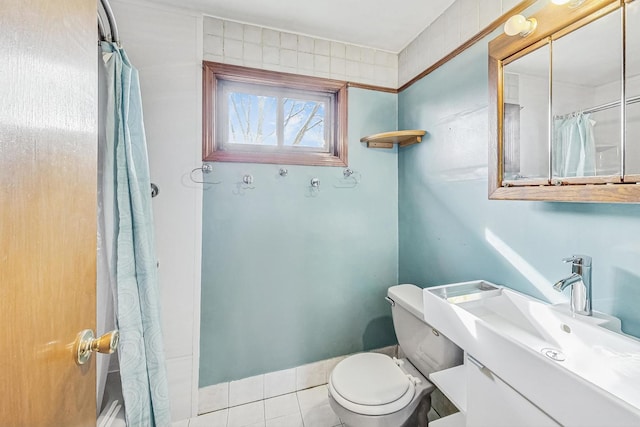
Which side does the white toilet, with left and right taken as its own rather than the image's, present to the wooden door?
front

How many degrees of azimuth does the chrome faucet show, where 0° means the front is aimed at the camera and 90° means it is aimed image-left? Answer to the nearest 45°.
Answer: approximately 45°

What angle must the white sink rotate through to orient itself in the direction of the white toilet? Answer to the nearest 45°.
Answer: approximately 90° to its right

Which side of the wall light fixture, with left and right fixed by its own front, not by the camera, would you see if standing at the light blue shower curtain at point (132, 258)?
front

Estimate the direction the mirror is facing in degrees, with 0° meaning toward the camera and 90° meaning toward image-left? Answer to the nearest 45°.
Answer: approximately 45°

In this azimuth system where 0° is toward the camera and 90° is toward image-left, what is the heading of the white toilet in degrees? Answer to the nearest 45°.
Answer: approximately 45°
